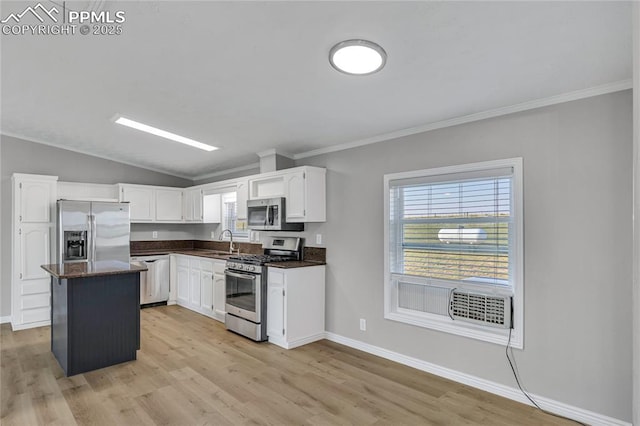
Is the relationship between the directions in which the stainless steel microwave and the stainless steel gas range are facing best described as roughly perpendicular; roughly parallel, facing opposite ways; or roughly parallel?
roughly parallel

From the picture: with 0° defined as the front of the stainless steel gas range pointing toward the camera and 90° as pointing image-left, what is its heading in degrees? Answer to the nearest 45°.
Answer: approximately 45°

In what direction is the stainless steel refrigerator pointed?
toward the camera

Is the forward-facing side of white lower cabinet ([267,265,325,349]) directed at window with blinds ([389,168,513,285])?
no

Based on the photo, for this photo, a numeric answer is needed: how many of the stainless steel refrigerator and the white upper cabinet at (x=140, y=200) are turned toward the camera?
2

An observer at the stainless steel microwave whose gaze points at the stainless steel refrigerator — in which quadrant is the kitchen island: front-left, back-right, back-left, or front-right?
front-left

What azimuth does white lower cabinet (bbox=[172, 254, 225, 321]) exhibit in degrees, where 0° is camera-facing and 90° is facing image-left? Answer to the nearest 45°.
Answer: approximately 45°

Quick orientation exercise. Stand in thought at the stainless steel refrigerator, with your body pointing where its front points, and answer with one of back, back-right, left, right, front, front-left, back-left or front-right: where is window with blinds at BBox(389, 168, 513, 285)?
front-left

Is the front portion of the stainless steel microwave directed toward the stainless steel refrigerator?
no

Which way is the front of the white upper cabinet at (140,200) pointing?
toward the camera

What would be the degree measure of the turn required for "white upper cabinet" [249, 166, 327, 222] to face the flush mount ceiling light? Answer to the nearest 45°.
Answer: approximately 45° to its left

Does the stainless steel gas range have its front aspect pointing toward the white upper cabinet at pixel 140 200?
no

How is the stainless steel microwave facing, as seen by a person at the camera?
facing the viewer and to the left of the viewer

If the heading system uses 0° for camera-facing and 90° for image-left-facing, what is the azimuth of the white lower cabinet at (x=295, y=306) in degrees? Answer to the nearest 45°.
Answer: approximately 45°

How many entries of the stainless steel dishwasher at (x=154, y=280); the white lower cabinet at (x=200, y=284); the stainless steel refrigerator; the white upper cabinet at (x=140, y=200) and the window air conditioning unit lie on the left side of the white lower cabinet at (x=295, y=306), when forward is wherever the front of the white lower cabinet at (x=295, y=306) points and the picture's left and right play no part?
1

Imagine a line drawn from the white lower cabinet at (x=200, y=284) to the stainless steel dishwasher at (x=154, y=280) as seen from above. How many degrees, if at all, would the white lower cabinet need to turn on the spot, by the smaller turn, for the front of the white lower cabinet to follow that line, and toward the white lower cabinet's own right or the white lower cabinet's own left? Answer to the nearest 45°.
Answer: approximately 90° to the white lower cabinet's own right
